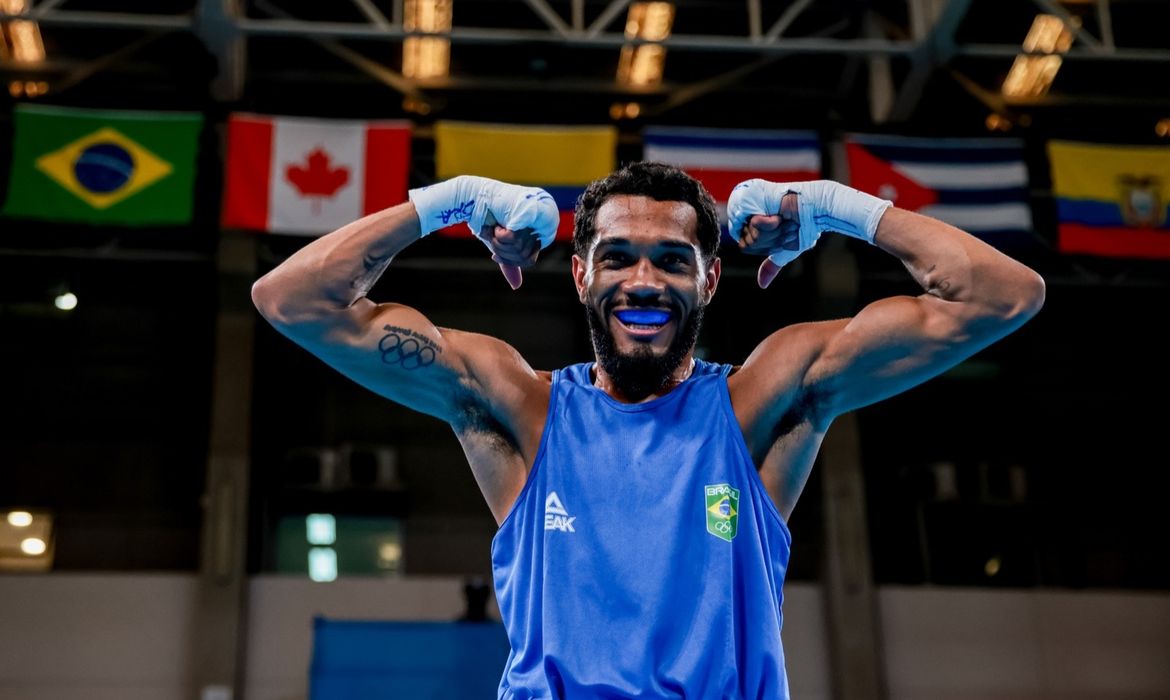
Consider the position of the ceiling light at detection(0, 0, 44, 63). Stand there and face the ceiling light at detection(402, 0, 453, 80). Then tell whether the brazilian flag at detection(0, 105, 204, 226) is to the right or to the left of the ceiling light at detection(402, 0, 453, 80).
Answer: right

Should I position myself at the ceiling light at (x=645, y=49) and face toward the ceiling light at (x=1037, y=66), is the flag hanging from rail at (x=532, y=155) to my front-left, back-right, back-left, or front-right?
back-right

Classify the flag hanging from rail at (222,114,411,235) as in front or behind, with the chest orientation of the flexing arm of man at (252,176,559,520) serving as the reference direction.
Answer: behind

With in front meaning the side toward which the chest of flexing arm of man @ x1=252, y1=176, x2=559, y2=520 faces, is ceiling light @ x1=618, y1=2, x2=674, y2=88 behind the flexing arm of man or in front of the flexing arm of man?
behind

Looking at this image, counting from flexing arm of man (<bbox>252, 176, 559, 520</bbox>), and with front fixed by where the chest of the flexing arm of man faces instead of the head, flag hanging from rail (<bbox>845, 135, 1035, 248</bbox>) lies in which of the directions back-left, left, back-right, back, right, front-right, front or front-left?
back-left

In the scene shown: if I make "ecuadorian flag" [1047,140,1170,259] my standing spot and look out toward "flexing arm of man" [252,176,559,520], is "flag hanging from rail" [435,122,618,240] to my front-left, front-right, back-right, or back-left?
front-right

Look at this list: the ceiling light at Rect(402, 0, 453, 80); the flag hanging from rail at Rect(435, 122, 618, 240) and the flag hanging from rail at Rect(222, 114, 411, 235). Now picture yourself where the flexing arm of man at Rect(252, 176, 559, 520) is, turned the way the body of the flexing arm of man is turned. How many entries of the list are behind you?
3
